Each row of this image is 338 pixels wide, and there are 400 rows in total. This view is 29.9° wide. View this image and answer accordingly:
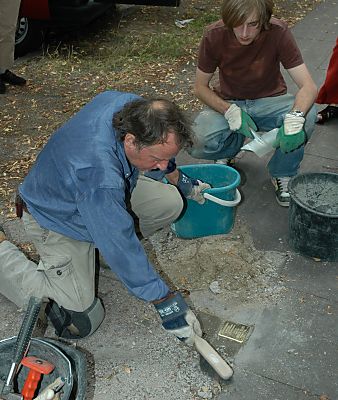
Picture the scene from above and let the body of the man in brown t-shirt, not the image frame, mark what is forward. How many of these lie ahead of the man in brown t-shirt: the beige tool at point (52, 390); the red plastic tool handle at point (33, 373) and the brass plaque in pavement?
3

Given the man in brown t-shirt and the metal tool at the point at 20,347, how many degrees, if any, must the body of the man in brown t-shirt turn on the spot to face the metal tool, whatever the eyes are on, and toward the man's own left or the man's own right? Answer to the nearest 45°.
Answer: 0° — they already face it

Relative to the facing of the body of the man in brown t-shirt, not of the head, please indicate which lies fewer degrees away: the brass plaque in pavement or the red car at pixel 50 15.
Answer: the brass plaque in pavement

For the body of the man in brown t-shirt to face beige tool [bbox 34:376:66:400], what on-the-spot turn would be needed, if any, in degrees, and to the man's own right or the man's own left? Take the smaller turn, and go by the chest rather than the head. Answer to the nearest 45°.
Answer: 0° — they already face it

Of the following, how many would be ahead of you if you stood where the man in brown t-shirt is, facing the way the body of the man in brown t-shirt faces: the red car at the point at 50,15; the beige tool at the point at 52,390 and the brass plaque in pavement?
2

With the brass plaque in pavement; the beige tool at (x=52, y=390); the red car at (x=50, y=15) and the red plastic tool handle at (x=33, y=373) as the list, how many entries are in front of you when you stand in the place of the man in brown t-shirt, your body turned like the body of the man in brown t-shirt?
3

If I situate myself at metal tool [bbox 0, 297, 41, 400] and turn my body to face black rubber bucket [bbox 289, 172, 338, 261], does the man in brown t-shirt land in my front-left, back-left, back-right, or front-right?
front-left

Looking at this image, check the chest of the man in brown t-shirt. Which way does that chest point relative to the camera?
toward the camera

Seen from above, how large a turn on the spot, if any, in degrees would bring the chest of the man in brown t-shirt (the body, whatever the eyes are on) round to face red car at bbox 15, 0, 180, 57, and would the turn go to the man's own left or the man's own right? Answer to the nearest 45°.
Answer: approximately 135° to the man's own right

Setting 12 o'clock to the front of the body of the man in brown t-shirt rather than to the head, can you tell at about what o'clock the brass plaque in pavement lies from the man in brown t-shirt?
The brass plaque in pavement is roughly at 12 o'clock from the man in brown t-shirt.

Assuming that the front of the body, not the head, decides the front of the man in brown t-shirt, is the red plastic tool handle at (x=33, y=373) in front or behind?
in front

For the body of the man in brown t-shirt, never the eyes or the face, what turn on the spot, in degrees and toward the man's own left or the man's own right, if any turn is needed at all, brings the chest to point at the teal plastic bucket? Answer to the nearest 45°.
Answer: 0° — they already face it

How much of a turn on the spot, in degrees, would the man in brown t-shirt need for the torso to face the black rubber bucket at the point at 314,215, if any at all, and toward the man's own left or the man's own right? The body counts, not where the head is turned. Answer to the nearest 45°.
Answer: approximately 45° to the man's own left
